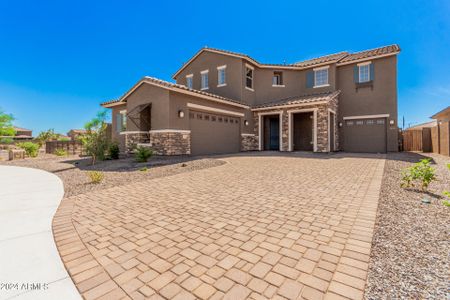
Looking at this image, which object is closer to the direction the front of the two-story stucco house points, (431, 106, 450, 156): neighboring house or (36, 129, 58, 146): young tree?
the young tree

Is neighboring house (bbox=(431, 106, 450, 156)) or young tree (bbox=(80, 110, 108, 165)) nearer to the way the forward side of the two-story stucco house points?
the young tree

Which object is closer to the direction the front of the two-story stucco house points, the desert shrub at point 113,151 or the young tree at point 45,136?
the desert shrub

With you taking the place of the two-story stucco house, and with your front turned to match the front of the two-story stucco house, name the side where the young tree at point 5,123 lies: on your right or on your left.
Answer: on your right

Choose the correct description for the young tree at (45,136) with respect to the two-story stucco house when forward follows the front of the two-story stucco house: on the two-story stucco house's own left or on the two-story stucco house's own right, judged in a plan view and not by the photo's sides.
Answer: on the two-story stucco house's own right

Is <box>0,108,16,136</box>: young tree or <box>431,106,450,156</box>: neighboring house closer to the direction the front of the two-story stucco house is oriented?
the young tree

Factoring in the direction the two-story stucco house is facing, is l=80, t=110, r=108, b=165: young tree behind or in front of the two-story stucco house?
in front

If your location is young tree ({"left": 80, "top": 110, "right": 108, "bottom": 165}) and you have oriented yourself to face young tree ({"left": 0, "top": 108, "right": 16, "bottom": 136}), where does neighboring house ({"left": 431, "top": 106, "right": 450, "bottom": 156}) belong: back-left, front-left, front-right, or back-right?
back-right

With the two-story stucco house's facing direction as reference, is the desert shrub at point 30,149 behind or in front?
in front

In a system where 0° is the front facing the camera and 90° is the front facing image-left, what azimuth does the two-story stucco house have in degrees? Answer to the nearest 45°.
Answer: approximately 45°
